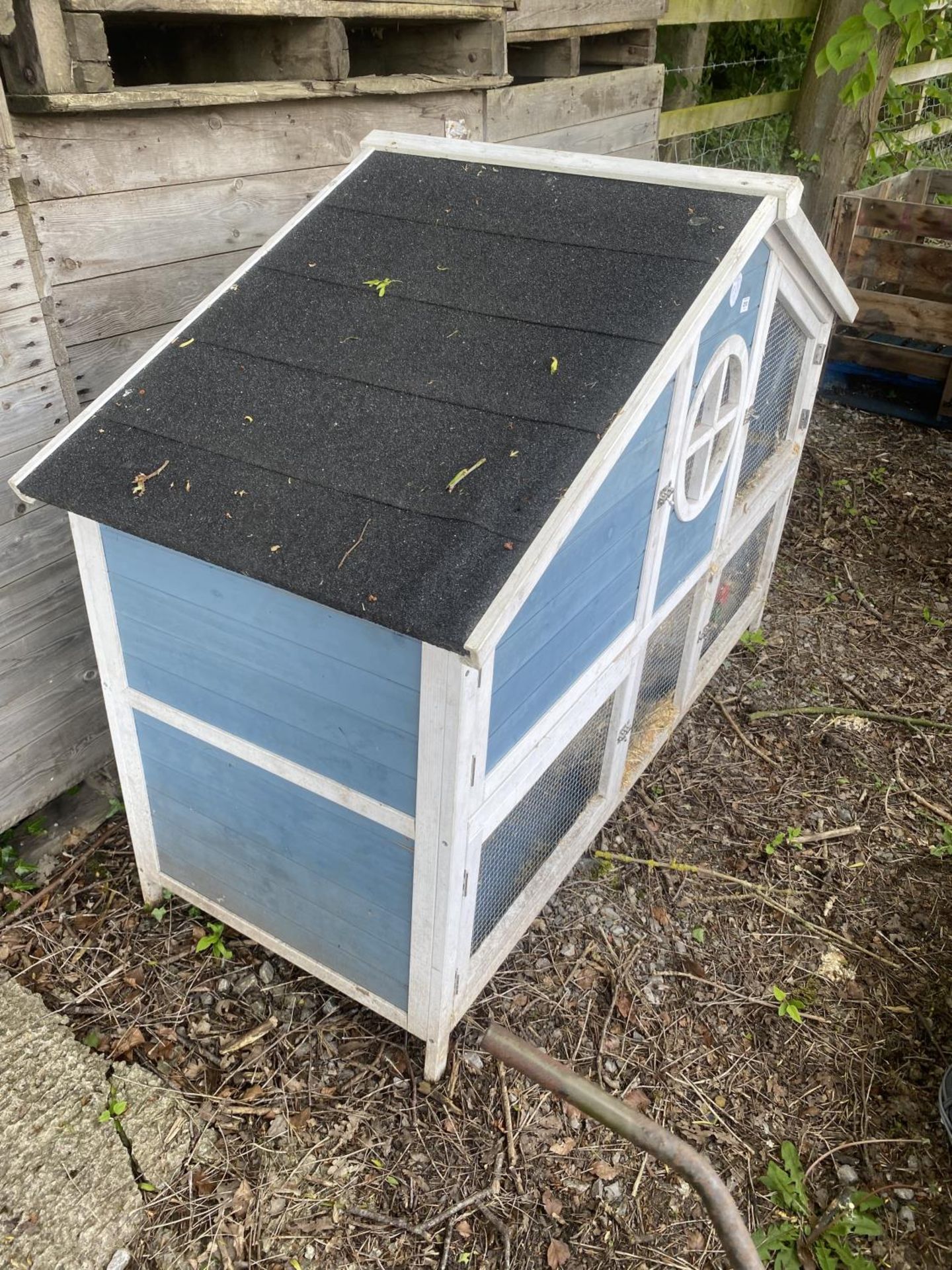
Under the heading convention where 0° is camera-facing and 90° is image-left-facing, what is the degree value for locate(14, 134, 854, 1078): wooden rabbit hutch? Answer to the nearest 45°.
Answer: approximately 315°

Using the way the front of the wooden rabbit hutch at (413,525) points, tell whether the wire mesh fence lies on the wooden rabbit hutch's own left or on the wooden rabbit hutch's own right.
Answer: on the wooden rabbit hutch's own left

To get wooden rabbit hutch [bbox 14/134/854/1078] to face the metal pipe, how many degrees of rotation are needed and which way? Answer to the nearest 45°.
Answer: approximately 45° to its right

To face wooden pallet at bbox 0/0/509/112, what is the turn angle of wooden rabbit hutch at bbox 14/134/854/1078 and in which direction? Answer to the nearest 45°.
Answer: approximately 135° to its left

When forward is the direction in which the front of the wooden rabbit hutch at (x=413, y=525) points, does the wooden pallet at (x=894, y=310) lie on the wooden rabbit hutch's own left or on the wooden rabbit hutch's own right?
on the wooden rabbit hutch's own left
